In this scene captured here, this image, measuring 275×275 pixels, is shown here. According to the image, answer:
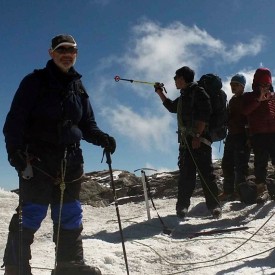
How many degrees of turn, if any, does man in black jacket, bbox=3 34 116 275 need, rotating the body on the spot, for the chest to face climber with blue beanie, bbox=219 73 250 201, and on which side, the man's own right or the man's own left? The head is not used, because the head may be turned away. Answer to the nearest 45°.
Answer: approximately 90° to the man's own left

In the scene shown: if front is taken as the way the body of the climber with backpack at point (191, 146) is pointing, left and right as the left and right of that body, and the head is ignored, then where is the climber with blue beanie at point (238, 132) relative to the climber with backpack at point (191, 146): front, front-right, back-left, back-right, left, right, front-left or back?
back

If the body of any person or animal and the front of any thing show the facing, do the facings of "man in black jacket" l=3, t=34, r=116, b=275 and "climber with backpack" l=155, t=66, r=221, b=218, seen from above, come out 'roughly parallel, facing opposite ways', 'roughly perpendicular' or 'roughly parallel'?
roughly perpendicular

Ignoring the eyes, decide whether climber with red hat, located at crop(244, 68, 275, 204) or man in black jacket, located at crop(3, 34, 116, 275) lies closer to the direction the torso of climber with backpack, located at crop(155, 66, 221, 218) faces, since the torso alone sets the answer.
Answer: the man in black jacket

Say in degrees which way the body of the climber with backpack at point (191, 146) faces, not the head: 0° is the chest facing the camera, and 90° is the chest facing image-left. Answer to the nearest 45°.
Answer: approximately 45°

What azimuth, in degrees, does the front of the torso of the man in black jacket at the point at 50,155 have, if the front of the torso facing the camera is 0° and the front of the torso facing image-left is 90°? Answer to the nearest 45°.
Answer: approximately 315°

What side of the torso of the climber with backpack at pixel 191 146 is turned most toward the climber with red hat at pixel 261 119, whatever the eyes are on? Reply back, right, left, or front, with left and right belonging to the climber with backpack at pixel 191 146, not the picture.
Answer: back

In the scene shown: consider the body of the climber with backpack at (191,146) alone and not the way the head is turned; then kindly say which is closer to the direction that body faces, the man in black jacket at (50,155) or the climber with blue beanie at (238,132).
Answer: the man in black jacket

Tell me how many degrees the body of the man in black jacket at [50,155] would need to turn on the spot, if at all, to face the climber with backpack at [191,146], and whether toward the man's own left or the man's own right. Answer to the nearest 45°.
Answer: approximately 90° to the man's own left

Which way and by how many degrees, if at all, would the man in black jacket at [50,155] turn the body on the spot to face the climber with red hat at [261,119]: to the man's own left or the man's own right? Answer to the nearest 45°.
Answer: approximately 90° to the man's own left
